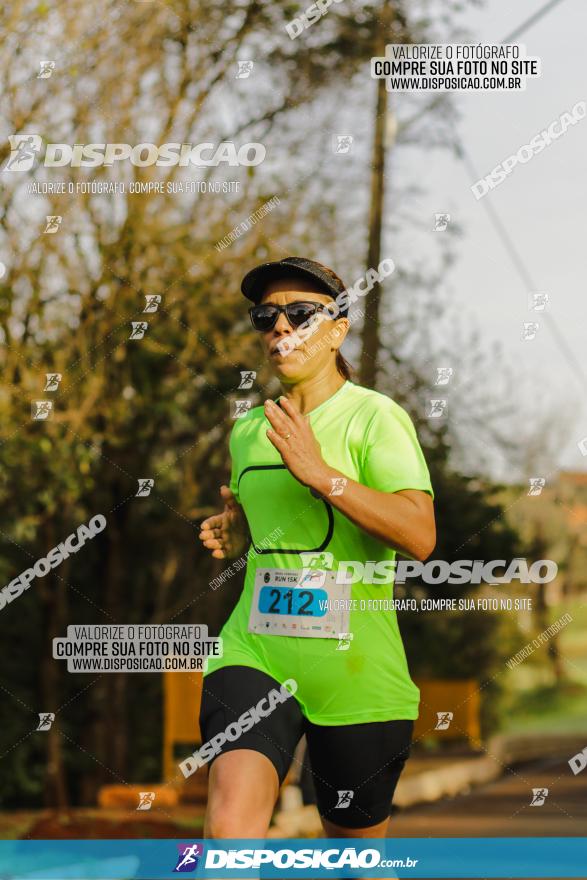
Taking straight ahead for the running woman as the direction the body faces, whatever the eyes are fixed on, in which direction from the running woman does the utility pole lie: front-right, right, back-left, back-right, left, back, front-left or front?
back-right

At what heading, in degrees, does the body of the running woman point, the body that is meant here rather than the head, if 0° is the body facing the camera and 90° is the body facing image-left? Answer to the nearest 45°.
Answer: approximately 45°
